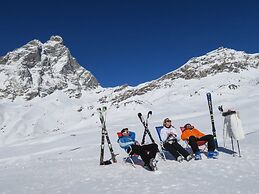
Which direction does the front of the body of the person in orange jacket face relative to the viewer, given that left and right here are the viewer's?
facing the viewer and to the right of the viewer

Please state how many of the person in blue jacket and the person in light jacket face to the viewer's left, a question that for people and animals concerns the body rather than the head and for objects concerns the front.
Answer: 0

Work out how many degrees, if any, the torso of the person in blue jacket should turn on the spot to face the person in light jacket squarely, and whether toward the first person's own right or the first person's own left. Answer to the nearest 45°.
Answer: approximately 45° to the first person's own left

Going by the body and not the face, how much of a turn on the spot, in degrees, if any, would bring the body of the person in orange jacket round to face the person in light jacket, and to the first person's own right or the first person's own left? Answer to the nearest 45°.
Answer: approximately 135° to the first person's own right

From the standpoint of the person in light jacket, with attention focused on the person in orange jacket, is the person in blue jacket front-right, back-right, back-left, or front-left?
back-right

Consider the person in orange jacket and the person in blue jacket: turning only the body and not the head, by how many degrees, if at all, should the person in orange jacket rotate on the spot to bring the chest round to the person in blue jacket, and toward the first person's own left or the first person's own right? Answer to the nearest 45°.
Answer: approximately 135° to the first person's own right
